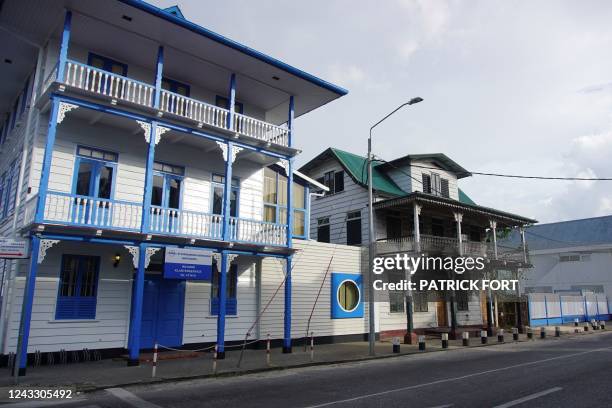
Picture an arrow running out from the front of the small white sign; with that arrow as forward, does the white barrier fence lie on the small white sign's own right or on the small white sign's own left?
on the small white sign's own left

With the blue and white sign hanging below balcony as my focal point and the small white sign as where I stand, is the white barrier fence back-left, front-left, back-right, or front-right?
front-right

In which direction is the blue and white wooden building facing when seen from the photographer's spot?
facing the viewer and to the right of the viewer

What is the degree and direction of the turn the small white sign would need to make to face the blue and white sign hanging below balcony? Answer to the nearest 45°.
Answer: approximately 135° to its left

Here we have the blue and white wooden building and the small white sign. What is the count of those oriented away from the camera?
0

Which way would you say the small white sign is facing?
toward the camera

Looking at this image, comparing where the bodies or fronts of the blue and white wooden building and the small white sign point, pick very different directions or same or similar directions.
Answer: same or similar directions
